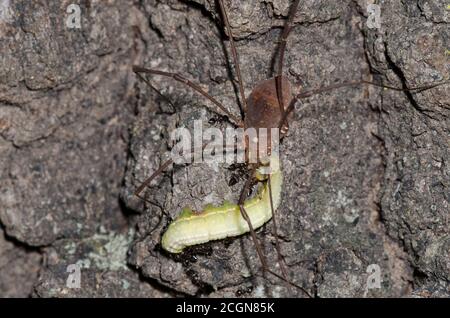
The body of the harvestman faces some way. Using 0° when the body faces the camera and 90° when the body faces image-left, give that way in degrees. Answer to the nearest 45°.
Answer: approximately 0°
